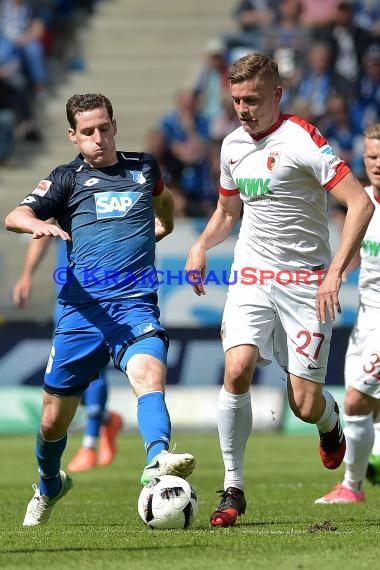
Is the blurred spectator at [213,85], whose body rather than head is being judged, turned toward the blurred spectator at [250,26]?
no

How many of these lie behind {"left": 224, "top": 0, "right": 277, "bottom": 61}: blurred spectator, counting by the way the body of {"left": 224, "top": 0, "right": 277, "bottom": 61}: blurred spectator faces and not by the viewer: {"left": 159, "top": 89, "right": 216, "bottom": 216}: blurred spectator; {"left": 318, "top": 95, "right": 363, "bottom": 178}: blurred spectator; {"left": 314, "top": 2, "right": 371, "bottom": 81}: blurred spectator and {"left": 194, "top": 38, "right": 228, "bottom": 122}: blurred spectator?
0

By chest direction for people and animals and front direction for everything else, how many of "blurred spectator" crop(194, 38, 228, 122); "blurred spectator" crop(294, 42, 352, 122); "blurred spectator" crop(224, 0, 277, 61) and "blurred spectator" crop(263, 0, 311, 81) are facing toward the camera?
4

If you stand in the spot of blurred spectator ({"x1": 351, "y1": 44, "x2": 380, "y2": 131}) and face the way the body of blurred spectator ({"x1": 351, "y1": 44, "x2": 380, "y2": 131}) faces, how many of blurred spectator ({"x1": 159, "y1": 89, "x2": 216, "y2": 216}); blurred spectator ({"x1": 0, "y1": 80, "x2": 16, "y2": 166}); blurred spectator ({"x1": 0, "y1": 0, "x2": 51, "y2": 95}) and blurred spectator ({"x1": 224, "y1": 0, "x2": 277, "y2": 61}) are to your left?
0

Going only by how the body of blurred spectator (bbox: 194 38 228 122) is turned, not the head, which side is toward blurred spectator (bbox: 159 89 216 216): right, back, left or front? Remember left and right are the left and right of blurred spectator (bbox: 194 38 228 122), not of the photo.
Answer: front

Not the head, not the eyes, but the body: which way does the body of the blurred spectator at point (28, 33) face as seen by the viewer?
toward the camera

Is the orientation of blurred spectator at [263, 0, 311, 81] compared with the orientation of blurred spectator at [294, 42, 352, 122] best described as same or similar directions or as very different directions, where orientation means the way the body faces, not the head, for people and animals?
same or similar directions

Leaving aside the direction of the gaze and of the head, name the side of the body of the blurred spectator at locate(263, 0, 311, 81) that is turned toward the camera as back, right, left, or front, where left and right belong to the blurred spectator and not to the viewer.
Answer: front

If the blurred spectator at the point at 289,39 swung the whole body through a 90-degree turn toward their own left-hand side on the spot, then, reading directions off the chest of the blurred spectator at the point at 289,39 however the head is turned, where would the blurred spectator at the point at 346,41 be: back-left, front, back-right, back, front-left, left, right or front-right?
front-right

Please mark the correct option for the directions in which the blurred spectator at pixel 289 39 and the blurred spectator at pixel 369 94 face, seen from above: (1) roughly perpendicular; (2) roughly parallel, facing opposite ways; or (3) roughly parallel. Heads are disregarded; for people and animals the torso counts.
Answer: roughly parallel

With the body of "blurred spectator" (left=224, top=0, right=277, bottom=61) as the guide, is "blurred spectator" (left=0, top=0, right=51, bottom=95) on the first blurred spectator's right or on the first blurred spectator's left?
on the first blurred spectator's right

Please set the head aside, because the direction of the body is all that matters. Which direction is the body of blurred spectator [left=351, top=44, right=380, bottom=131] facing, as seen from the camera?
toward the camera

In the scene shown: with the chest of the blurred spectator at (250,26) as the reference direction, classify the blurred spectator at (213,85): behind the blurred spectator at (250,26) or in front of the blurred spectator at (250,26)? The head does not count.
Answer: in front

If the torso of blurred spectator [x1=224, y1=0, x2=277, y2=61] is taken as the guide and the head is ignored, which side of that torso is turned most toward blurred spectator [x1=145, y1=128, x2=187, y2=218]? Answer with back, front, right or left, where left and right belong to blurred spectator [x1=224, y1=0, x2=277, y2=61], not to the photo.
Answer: front

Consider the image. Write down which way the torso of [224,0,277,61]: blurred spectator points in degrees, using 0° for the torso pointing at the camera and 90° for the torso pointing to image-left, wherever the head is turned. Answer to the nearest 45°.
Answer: approximately 0°

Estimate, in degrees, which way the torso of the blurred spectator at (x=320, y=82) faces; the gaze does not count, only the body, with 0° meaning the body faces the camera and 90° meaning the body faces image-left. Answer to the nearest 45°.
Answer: approximately 0°

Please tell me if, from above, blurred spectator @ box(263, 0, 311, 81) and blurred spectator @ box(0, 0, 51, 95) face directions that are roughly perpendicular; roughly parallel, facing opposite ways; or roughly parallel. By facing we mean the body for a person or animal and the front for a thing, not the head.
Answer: roughly parallel

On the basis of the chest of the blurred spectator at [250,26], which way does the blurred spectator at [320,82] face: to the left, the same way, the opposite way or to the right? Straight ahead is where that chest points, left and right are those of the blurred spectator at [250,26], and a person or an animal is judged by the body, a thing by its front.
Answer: the same way
